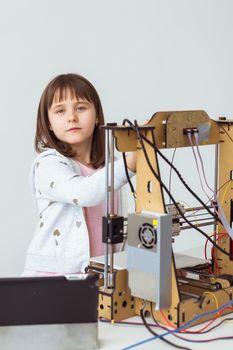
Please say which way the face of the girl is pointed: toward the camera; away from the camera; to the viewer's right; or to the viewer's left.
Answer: toward the camera

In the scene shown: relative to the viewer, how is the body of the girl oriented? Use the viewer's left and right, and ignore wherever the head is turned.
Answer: facing the viewer and to the right of the viewer
